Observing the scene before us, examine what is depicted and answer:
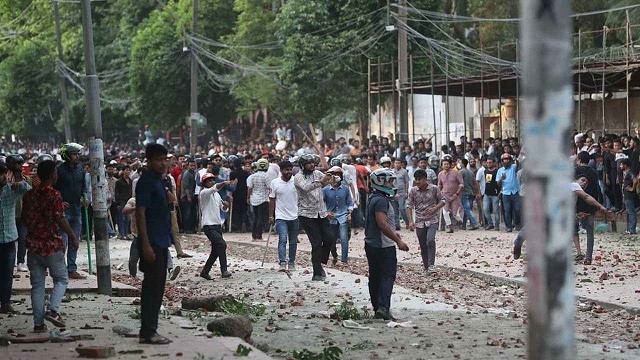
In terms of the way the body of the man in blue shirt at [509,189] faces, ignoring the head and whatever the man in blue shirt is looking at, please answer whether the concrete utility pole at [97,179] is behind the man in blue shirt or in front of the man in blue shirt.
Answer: in front

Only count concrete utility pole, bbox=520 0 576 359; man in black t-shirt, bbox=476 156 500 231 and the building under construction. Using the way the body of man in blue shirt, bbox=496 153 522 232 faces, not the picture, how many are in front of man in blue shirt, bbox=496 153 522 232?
1

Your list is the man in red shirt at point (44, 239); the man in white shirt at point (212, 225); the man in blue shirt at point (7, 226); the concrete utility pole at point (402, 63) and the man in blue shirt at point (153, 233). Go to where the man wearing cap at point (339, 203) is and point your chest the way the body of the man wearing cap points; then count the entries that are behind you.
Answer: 1

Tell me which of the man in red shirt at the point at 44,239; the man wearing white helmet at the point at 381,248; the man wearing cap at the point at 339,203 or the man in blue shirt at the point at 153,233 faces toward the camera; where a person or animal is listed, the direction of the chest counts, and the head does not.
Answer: the man wearing cap

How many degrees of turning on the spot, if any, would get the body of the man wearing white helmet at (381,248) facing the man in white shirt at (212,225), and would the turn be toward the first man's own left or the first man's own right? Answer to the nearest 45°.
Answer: approximately 135° to the first man's own left

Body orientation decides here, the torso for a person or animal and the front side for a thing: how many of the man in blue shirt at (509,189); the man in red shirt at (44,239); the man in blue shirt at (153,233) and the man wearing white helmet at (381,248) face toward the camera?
1

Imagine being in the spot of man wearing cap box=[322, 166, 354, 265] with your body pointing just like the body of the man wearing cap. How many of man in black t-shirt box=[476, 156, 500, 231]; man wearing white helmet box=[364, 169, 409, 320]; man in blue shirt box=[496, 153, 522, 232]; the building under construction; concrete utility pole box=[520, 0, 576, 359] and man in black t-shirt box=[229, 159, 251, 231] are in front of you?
2

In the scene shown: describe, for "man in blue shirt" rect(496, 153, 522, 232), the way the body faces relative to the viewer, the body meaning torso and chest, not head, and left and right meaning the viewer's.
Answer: facing the viewer

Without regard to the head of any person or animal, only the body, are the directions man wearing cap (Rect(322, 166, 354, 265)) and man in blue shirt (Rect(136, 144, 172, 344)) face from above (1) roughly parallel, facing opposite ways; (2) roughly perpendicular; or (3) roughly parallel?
roughly perpendicular

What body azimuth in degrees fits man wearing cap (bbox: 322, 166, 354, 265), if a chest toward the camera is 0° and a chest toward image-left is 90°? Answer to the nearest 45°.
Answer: approximately 0°

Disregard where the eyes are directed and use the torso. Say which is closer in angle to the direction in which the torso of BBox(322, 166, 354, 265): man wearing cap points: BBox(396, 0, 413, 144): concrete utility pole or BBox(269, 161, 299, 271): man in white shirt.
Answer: the man in white shirt

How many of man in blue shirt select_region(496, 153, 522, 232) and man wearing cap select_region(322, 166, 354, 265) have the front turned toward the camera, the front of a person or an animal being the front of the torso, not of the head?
2

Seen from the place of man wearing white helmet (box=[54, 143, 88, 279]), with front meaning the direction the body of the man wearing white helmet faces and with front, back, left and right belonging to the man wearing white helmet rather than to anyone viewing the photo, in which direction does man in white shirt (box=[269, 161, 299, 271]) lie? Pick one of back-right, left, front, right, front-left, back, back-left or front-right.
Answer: front-left

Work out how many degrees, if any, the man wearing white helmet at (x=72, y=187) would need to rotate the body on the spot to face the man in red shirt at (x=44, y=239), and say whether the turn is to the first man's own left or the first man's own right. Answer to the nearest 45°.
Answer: approximately 45° to the first man's own right

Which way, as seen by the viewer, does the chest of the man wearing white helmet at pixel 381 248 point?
to the viewer's right

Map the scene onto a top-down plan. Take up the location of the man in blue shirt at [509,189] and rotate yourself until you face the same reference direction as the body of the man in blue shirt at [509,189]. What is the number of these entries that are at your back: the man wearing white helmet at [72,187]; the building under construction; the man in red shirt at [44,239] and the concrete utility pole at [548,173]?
1
